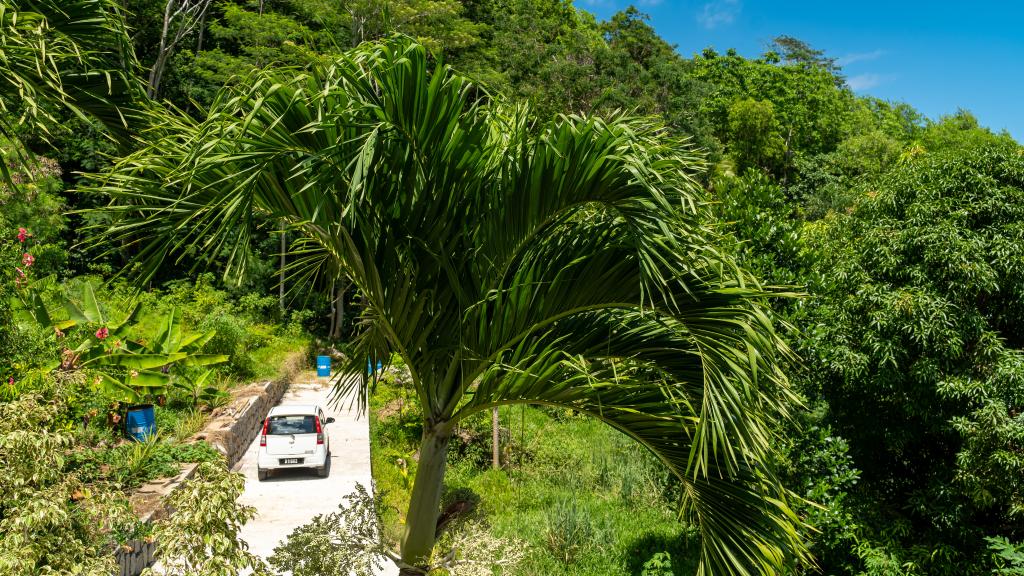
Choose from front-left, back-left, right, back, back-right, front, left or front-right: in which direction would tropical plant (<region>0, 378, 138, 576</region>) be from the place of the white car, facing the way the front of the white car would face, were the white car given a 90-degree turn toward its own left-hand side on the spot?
left

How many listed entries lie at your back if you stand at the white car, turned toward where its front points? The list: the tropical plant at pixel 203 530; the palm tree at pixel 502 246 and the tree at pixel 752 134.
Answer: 2

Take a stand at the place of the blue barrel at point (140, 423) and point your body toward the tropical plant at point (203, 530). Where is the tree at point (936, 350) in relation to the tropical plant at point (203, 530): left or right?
left

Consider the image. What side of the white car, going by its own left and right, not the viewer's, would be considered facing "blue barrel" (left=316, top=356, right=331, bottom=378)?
front

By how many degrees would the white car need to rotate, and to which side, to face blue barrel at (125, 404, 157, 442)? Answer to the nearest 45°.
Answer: approximately 135° to its left

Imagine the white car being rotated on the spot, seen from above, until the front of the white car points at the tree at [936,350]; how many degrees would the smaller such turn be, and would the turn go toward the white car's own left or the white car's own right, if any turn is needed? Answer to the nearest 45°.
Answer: approximately 135° to the white car's own right

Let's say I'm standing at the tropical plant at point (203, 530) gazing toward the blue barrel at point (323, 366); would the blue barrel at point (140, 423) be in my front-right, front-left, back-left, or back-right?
front-left

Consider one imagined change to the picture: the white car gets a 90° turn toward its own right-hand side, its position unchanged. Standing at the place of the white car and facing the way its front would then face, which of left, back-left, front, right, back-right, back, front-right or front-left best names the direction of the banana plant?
back

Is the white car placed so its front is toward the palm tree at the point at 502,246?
no

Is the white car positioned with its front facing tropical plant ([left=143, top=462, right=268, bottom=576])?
no

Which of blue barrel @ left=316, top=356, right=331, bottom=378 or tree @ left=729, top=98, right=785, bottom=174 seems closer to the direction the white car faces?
the blue barrel

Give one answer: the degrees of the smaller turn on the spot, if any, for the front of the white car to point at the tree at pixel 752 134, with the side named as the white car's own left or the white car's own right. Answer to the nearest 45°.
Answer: approximately 45° to the white car's own right

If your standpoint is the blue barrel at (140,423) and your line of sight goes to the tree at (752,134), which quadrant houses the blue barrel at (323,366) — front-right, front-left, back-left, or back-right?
front-left

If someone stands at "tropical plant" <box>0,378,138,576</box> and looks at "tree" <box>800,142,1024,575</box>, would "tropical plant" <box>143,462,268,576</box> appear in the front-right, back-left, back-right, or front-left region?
front-right

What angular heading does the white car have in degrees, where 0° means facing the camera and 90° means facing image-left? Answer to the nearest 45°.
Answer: approximately 180°
